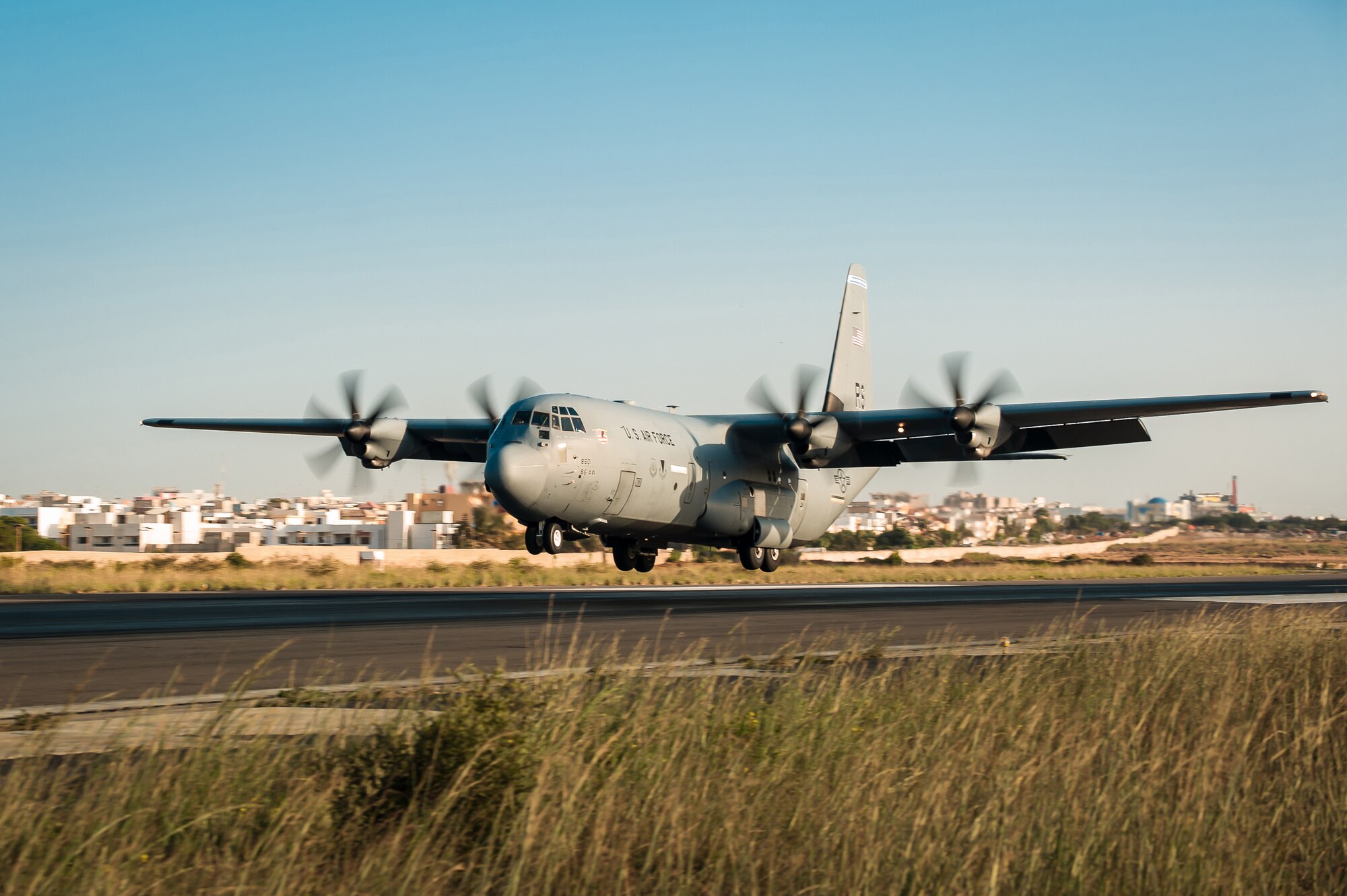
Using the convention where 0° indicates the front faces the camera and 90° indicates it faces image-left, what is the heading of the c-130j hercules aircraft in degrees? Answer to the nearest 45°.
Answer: approximately 45°
